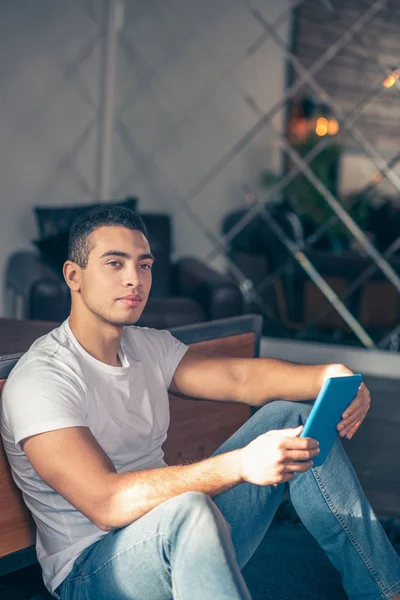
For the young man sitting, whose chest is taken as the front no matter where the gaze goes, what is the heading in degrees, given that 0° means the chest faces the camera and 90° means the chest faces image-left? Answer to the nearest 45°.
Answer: approximately 315°

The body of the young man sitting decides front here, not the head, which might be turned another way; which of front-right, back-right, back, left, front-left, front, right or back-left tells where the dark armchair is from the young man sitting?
back-left

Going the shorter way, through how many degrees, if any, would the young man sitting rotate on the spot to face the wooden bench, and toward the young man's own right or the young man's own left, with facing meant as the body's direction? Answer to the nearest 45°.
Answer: approximately 135° to the young man's own left

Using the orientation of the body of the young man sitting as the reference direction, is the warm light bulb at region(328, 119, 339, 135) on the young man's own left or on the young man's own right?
on the young man's own left

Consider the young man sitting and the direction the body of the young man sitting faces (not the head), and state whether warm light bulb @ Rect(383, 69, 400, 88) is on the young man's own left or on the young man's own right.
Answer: on the young man's own left

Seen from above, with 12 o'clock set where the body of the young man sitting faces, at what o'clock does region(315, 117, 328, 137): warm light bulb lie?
The warm light bulb is roughly at 8 o'clock from the young man sitting.
